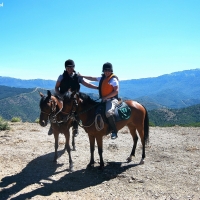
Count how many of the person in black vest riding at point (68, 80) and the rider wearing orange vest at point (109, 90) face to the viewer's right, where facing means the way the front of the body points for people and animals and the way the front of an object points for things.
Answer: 0

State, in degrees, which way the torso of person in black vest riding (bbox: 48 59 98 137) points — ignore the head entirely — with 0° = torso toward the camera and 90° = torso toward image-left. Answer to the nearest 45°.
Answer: approximately 0°

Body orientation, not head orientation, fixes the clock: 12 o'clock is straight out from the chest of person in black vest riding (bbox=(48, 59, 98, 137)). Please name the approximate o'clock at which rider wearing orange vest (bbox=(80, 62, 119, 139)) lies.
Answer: The rider wearing orange vest is roughly at 10 o'clock from the person in black vest riding.

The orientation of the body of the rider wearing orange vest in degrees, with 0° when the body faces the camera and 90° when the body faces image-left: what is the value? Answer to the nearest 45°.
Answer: approximately 45°
